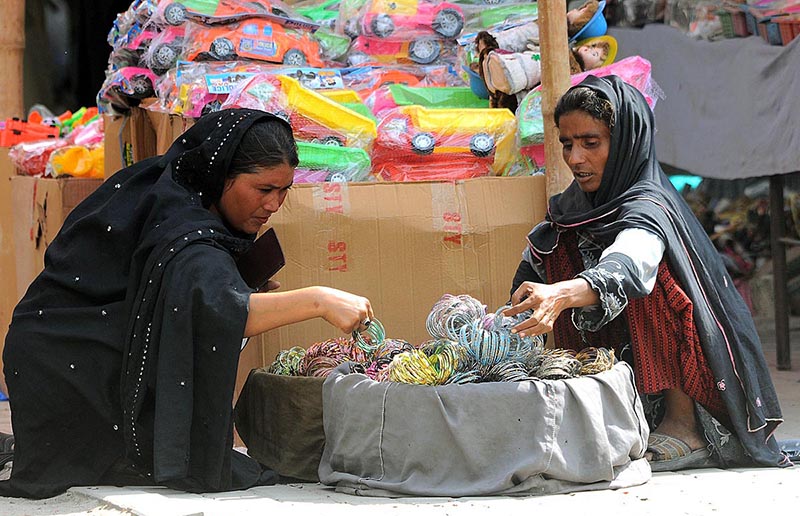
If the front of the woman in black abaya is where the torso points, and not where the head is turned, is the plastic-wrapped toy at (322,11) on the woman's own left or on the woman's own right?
on the woman's own left

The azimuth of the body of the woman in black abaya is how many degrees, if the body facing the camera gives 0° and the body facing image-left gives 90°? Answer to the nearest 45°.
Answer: approximately 270°

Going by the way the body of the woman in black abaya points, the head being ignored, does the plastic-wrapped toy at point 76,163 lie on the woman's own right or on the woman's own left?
on the woman's own left
